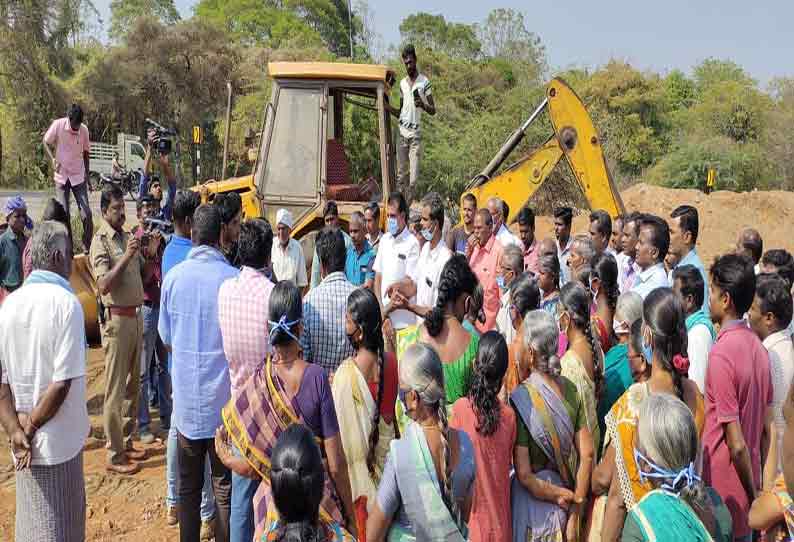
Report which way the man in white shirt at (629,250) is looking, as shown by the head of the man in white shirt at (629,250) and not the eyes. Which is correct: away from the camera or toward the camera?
toward the camera

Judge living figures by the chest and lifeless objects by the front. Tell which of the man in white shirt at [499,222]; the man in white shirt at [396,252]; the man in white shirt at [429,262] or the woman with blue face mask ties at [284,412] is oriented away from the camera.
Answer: the woman with blue face mask ties

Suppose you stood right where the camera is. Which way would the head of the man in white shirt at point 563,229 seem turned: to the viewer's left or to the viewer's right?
to the viewer's left

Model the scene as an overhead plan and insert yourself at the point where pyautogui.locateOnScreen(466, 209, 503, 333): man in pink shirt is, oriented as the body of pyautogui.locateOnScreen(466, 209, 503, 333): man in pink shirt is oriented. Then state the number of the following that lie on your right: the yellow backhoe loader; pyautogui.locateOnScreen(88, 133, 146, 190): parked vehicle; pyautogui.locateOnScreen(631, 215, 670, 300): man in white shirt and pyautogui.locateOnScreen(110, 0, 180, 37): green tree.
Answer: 3

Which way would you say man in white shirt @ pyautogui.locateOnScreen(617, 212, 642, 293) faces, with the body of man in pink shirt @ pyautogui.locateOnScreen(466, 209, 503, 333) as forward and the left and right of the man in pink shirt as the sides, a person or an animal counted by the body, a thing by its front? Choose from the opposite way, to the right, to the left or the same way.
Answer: the same way

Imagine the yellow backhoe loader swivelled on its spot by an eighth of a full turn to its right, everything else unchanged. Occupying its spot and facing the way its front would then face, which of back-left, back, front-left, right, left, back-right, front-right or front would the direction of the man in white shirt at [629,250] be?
back

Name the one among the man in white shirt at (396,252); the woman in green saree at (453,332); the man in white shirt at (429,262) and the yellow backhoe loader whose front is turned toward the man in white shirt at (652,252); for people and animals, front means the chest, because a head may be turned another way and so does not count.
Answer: the woman in green saree

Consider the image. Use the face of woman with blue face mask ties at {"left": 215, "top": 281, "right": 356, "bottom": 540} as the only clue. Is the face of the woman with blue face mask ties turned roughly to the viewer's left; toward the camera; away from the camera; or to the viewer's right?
away from the camera

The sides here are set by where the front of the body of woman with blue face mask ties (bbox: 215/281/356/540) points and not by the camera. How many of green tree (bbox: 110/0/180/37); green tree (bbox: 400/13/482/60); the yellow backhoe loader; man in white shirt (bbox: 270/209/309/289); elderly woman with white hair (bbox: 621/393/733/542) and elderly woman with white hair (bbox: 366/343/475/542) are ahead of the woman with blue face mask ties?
4

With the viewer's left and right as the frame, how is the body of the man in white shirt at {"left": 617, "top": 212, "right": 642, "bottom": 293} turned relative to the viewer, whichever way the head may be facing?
facing the viewer and to the left of the viewer

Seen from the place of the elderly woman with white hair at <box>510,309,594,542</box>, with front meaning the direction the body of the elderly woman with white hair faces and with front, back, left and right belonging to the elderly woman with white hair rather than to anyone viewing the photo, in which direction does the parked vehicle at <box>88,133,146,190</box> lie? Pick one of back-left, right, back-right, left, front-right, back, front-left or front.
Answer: front

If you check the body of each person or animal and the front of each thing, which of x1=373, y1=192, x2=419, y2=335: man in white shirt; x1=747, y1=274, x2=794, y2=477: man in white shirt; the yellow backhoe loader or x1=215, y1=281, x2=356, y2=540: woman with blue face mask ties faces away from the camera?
the woman with blue face mask ties

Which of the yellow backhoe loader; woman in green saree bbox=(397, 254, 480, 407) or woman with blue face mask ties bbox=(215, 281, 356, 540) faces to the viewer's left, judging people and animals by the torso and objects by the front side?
the yellow backhoe loader

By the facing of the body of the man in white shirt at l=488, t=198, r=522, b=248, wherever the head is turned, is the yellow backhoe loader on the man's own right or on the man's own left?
on the man's own right

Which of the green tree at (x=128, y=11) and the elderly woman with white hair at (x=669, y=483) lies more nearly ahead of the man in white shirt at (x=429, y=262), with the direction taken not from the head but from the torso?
the elderly woman with white hair

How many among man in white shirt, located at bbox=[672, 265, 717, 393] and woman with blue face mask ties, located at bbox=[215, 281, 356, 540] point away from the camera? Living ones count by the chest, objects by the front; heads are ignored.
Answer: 1

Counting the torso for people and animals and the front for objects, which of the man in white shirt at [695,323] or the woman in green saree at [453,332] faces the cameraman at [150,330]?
the man in white shirt

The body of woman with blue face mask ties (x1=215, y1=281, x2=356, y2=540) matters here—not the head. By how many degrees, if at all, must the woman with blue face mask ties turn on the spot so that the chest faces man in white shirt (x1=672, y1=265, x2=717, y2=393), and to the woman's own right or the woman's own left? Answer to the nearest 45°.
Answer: approximately 90° to the woman's own right

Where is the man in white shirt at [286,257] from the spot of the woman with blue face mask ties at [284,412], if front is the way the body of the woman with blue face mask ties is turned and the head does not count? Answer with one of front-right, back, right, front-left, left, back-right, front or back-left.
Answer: front

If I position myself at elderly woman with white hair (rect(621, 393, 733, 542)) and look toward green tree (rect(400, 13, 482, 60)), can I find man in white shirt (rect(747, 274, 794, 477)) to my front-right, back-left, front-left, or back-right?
front-right

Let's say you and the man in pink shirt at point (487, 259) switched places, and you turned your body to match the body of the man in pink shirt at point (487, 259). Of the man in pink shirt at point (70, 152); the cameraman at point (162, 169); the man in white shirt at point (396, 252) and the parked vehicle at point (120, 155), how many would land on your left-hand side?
0

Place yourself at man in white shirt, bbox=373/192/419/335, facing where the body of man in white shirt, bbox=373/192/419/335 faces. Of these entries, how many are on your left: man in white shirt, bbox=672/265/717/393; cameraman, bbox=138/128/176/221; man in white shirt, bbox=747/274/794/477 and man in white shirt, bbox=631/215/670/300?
3
